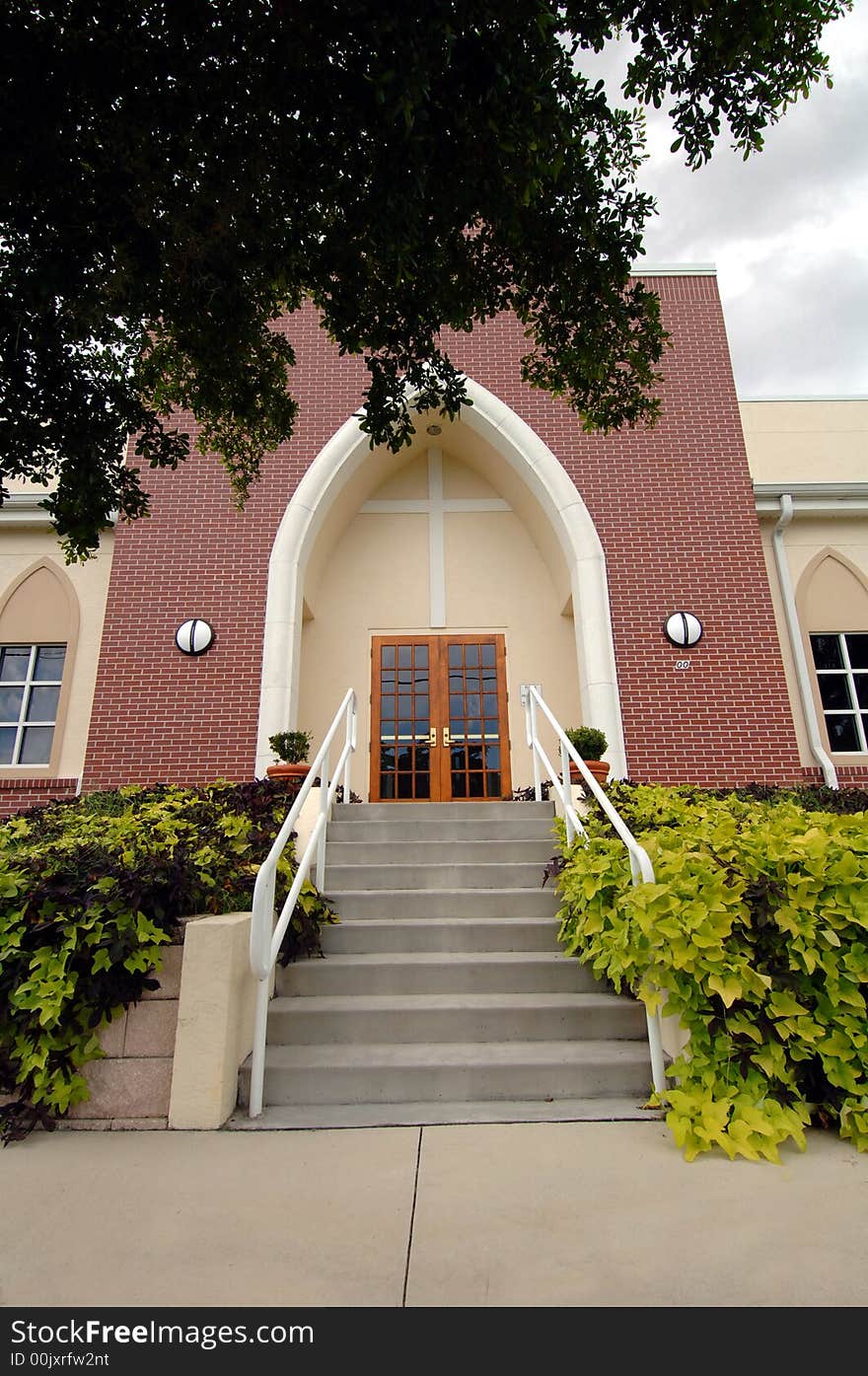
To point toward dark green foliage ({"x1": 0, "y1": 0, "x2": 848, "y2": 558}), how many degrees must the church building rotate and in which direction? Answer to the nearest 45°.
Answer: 0° — it already faces it

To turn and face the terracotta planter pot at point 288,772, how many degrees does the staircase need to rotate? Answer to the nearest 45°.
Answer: approximately 135° to its right

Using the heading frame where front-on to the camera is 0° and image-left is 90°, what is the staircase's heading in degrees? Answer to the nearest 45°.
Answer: approximately 0°

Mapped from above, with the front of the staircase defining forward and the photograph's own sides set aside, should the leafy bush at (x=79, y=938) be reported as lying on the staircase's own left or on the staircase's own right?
on the staircase's own right

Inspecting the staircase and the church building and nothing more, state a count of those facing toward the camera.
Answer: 2

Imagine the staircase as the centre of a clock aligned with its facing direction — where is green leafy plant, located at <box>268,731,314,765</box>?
The green leafy plant is roughly at 5 o'clock from the staircase.
